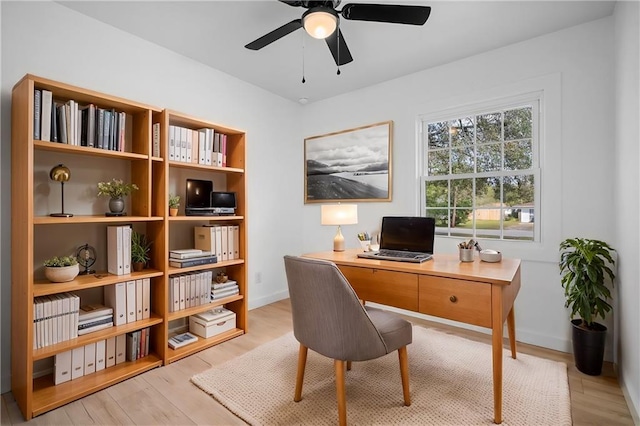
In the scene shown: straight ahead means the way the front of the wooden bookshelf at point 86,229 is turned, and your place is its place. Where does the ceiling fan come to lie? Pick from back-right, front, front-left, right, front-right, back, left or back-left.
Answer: front

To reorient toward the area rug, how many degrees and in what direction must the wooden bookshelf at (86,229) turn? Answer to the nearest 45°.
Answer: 0° — it already faces it

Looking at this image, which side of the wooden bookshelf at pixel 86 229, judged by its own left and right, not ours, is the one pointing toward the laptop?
front

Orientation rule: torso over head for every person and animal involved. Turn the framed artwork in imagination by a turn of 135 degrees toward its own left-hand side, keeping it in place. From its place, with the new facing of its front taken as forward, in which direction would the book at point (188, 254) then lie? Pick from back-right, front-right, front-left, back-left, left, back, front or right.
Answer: back-right

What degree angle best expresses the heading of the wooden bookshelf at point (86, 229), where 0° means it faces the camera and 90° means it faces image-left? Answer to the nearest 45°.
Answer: approximately 315°

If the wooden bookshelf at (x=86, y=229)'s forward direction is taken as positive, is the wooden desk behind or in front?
in front

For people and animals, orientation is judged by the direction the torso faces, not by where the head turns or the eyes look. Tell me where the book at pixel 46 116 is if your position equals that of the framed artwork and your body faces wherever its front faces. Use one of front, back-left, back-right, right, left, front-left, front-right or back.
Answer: front

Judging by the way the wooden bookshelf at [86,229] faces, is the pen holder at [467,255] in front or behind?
in front

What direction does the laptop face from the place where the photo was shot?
facing the viewer and to the left of the viewer

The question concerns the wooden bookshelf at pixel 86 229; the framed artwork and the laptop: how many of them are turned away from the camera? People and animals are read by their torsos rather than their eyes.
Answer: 0

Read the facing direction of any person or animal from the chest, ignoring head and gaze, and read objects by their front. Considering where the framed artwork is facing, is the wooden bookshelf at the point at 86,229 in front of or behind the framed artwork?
in front
